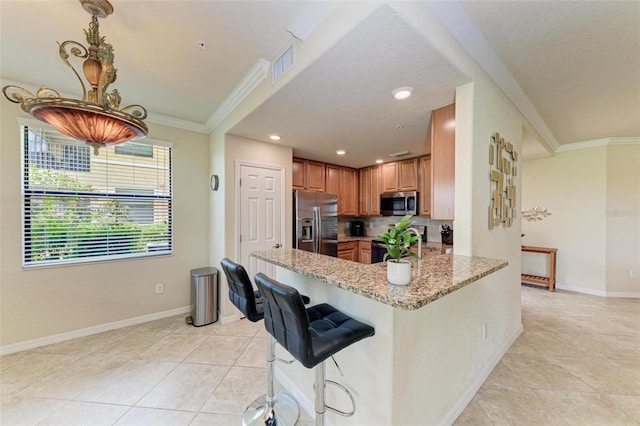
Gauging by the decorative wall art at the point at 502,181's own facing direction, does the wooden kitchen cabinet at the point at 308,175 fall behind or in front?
behind

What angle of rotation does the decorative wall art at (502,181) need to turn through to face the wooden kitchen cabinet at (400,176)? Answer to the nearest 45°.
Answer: approximately 180°

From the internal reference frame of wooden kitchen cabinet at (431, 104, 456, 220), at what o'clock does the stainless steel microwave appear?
The stainless steel microwave is roughly at 1 o'clock from the wooden kitchen cabinet.

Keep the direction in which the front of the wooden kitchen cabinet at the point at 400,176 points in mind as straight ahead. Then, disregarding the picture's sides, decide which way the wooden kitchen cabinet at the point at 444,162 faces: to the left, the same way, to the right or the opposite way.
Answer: to the right

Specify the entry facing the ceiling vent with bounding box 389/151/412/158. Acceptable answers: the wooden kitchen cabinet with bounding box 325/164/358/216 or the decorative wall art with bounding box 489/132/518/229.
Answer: the wooden kitchen cabinet

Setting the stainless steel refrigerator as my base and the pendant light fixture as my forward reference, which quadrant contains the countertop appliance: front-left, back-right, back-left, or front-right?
back-left

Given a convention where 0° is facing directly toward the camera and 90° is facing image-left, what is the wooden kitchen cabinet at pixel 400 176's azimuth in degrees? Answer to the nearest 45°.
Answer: approximately 45°

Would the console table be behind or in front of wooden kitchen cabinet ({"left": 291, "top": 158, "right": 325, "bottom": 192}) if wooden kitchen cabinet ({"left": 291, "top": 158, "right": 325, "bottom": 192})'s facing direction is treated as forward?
in front

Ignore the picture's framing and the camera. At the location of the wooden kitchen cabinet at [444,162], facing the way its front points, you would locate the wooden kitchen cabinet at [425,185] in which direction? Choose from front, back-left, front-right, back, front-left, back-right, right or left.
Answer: front-right

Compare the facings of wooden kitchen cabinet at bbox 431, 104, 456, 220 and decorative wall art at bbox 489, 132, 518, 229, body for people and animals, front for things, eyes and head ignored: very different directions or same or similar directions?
very different directions

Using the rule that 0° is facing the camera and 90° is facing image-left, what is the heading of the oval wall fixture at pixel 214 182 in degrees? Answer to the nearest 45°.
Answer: approximately 45°

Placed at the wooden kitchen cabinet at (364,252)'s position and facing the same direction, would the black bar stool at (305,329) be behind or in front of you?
in front

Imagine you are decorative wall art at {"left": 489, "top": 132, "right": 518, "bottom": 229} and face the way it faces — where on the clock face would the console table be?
The console table is roughly at 8 o'clock from the decorative wall art.
